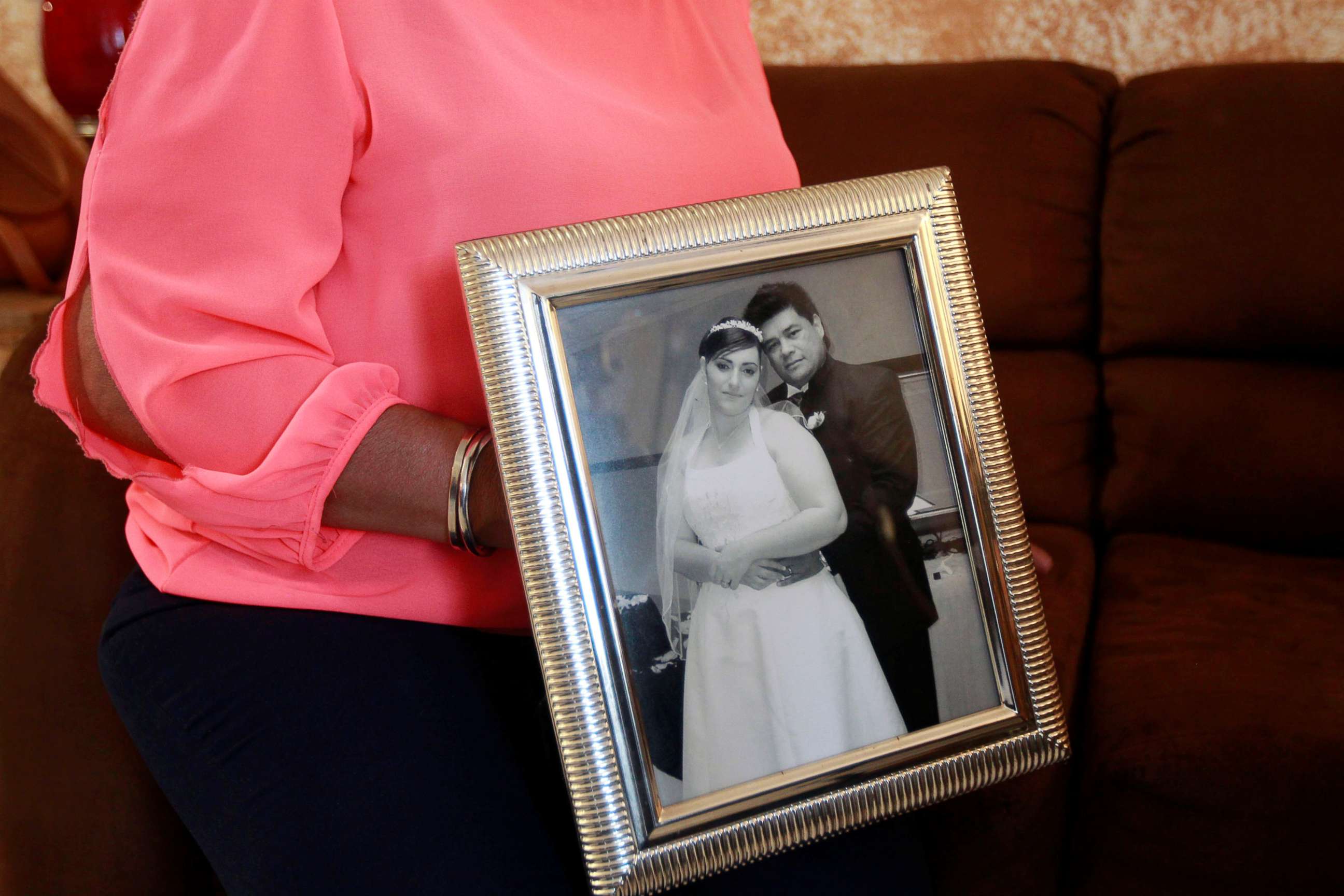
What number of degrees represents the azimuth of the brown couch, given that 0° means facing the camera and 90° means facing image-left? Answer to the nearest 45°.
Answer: approximately 0°

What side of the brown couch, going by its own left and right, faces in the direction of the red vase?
right
